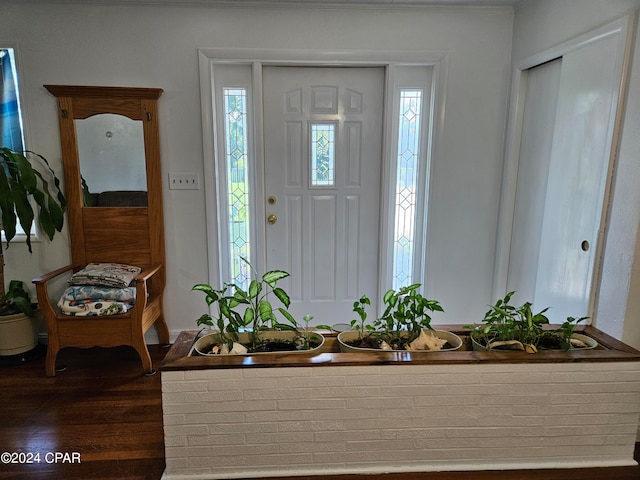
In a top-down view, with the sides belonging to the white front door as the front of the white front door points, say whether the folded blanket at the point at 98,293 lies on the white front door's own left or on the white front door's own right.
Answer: on the white front door's own right

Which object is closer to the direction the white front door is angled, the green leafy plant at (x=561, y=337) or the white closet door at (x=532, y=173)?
the green leafy plant

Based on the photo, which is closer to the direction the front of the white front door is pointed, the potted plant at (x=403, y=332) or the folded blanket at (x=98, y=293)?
the potted plant

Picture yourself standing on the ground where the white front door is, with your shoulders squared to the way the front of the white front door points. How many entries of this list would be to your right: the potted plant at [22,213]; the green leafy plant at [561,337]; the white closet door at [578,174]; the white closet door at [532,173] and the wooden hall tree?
2

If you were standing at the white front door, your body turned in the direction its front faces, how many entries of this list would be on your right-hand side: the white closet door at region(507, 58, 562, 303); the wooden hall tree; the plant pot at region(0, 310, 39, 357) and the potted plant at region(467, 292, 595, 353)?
2

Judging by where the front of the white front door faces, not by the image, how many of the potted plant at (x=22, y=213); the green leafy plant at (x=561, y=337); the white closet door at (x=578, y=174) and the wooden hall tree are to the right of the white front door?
2

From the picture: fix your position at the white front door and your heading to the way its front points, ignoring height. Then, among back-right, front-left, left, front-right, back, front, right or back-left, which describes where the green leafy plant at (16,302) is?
right

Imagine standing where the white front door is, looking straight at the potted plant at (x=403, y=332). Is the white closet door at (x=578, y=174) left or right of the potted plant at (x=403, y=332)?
left

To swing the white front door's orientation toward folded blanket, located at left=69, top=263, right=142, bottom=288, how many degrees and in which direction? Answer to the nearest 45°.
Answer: approximately 90° to its right

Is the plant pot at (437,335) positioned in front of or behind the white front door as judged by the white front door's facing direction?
in front

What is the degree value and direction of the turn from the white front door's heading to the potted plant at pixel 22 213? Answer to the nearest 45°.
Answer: approximately 90° to its right

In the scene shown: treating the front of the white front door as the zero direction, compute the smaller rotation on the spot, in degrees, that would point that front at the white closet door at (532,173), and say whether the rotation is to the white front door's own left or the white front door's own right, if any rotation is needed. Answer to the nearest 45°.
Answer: approximately 90° to the white front door's own left

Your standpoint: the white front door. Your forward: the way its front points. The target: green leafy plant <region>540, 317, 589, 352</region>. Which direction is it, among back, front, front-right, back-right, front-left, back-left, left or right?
front-left

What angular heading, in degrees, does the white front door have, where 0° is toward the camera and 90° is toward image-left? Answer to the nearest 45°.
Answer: approximately 0°
